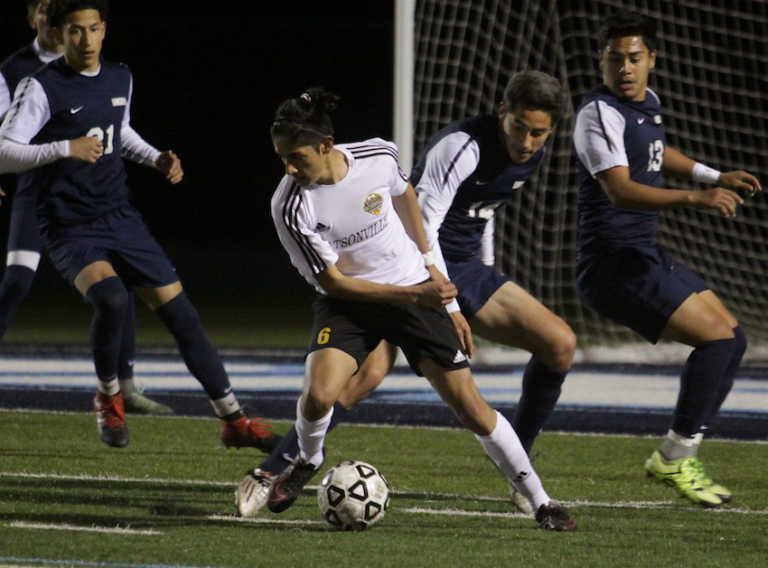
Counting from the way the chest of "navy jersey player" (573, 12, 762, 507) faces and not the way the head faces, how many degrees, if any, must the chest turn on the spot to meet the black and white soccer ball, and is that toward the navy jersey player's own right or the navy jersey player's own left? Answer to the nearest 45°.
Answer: approximately 90° to the navy jersey player's own right

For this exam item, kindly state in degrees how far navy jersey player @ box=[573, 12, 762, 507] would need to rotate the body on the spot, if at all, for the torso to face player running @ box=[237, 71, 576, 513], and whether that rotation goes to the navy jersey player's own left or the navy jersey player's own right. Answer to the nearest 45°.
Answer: approximately 90° to the navy jersey player's own right

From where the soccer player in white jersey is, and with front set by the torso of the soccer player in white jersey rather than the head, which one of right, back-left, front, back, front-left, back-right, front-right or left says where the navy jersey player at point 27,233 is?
back-right

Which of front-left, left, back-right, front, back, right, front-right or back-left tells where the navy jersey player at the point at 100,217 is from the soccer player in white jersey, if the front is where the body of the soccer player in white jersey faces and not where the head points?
back-right

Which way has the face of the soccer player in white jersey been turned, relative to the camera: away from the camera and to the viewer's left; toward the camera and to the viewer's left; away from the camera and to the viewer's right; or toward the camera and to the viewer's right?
toward the camera and to the viewer's left

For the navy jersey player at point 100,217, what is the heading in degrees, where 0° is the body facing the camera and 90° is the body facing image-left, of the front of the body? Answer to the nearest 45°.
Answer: approximately 315°

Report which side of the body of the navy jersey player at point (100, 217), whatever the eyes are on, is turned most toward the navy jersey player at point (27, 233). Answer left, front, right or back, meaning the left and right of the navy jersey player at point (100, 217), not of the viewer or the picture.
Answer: back

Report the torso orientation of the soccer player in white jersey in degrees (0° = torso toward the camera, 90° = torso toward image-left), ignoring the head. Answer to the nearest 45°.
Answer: approximately 0°
